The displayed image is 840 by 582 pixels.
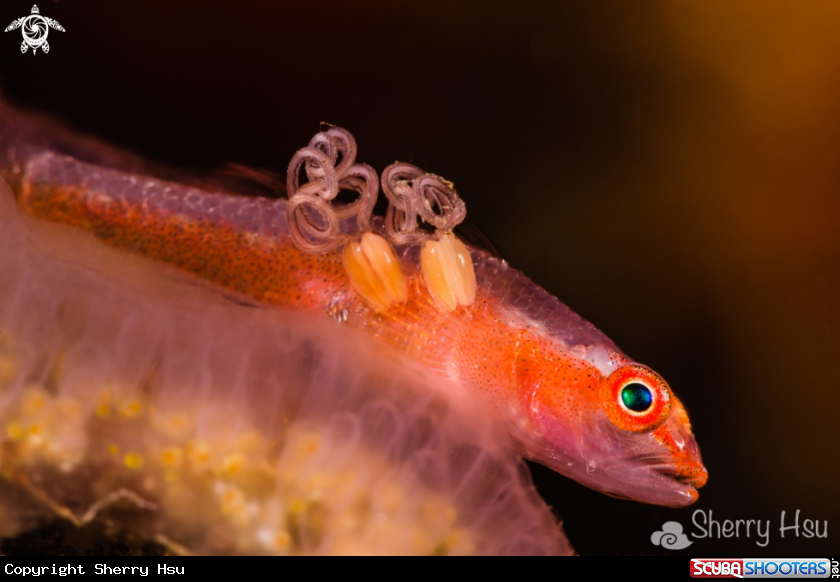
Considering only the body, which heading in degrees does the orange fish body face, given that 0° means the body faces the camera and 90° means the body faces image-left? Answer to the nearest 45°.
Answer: approximately 270°
